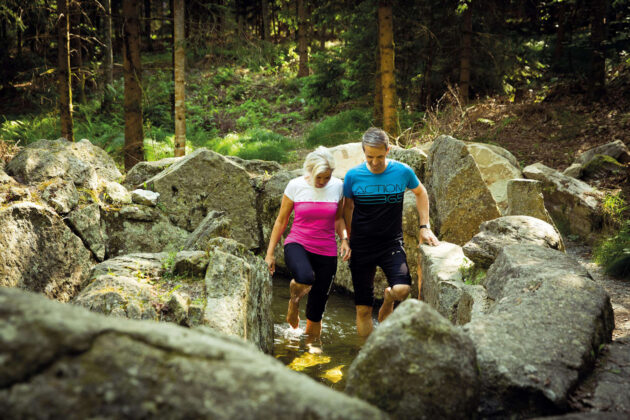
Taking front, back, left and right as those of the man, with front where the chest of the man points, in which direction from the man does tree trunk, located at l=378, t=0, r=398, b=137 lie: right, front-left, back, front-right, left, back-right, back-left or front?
back

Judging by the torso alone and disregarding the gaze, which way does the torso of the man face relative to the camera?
toward the camera

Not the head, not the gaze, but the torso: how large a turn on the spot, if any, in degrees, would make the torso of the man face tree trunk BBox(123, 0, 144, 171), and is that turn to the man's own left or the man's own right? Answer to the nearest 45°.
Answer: approximately 135° to the man's own right

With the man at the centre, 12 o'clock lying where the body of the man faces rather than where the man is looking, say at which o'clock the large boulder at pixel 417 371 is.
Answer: The large boulder is roughly at 12 o'clock from the man.

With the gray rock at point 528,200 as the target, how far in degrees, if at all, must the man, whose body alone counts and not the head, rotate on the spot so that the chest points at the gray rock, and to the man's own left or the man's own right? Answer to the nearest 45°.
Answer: approximately 135° to the man's own left

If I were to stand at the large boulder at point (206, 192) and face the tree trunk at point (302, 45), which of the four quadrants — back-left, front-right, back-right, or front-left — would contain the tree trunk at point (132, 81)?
front-left

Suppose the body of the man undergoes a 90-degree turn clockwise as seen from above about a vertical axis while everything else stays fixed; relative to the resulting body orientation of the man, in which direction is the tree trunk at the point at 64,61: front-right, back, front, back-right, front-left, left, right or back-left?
front-right

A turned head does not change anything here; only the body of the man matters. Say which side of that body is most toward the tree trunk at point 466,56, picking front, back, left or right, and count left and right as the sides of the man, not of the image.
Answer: back

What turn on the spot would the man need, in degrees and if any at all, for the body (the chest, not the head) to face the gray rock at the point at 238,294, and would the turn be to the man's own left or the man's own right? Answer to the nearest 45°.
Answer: approximately 90° to the man's own right

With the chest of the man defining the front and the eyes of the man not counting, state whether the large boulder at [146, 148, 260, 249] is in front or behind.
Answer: behind

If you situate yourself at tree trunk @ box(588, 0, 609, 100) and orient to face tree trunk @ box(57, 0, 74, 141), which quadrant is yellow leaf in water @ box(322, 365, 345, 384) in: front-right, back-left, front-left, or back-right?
front-left

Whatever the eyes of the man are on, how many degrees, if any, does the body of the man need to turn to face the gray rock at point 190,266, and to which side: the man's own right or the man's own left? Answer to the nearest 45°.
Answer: approximately 90° to the man's own right
